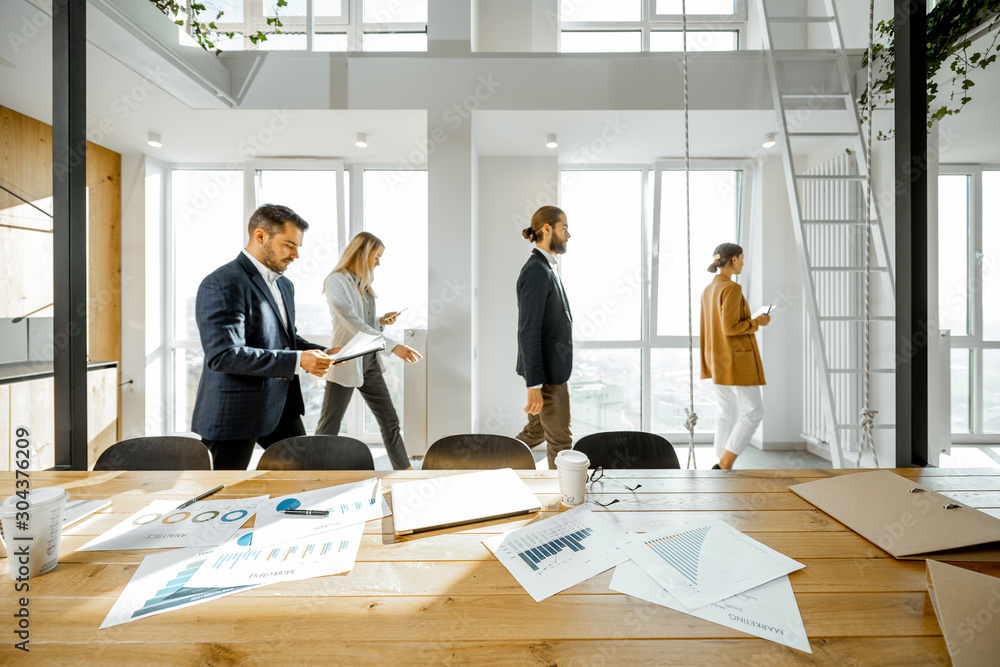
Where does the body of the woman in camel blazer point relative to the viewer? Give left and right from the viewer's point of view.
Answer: facing away from the viewer and to the right of the viewer

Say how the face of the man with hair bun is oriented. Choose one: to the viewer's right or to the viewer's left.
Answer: to the viewer's right

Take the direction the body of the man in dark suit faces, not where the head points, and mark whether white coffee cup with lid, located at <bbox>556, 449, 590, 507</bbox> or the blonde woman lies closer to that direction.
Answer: the white coffee cup with lid

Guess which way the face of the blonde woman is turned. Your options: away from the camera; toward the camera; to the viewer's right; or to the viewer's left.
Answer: to the viewer's right

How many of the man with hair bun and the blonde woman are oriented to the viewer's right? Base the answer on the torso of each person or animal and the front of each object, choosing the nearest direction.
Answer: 2

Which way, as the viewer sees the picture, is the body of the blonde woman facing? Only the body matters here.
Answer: to the viewer's right

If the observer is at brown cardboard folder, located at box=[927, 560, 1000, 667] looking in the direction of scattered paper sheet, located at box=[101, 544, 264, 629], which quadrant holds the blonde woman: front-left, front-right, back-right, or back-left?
front-right

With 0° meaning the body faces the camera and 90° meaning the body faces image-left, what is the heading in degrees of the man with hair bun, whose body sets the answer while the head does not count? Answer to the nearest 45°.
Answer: approximately 270°

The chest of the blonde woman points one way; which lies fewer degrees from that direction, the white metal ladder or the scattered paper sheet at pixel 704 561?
the white metal ladder

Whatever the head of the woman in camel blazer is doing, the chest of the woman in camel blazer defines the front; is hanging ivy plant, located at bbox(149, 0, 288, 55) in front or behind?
behind

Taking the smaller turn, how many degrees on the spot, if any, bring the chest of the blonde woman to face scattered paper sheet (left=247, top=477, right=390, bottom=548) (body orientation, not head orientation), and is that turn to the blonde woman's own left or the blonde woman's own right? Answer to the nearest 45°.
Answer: approximately 90° to the blonde woman's own right

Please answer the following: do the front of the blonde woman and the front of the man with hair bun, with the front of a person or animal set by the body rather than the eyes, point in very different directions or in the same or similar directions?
same or similar directions
